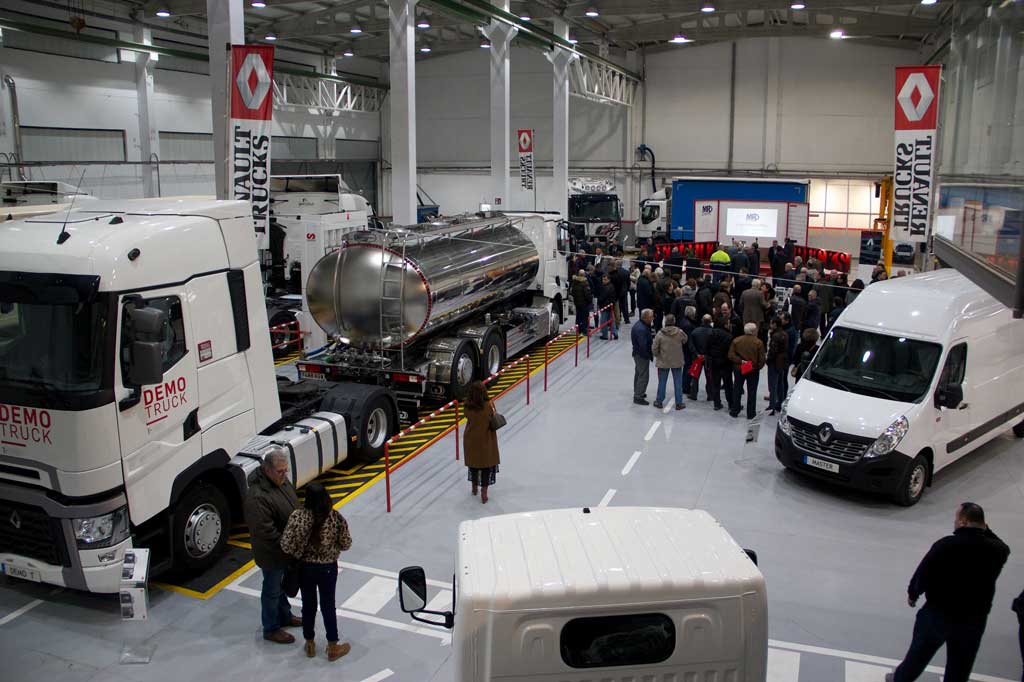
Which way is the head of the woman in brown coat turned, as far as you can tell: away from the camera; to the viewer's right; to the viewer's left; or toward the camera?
away from the camera

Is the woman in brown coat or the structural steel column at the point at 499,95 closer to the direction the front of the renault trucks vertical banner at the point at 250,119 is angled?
the woman in brown coat

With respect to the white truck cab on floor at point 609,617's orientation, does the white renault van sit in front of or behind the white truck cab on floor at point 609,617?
in front

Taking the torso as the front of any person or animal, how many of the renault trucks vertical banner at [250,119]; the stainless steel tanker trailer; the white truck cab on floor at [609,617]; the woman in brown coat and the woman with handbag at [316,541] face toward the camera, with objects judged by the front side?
1

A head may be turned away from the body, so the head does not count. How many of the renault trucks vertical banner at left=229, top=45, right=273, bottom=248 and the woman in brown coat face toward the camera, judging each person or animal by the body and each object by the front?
1

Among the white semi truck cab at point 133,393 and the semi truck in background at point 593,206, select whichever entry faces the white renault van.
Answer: the semi truck in background

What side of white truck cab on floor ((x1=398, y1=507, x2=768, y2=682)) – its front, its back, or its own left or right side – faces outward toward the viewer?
back

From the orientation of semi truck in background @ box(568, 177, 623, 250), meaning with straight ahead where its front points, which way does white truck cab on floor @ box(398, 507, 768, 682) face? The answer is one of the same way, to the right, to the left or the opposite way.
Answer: the opposite way

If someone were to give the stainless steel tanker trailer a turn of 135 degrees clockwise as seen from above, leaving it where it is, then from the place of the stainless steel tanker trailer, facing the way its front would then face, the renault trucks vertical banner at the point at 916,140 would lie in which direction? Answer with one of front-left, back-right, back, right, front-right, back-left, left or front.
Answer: left

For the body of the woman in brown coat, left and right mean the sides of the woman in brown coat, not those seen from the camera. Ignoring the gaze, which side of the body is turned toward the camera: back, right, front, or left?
back

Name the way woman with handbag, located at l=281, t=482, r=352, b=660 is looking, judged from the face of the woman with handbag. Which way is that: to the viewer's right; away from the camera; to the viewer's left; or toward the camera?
away from the camera

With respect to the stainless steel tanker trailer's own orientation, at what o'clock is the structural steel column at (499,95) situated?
The structural steel column is roughly at 11 o'clock from the stainless steel tanker trailer.

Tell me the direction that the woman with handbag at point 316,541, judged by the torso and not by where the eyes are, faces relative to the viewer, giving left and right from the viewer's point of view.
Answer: facing away from the viewer
